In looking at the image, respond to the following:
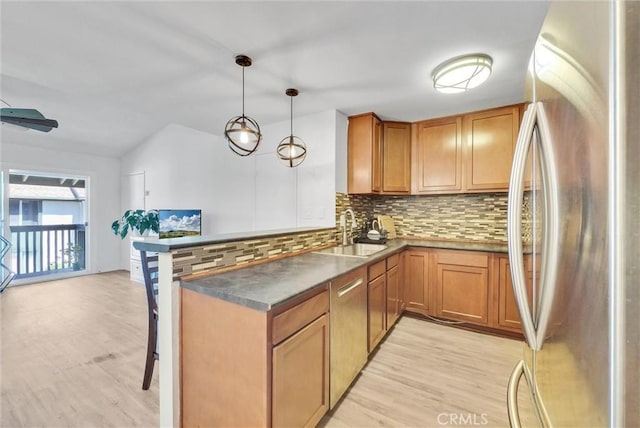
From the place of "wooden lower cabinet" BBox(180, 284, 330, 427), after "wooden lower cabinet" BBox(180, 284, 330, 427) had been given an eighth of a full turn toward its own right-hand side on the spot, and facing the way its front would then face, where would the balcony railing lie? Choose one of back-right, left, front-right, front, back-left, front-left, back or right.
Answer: back-right

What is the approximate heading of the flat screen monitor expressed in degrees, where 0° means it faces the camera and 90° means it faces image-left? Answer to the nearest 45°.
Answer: approximately 0°

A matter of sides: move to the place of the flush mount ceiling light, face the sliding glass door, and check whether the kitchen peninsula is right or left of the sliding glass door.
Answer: left

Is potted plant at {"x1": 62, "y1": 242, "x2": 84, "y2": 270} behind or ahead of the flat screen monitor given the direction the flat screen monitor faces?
behind

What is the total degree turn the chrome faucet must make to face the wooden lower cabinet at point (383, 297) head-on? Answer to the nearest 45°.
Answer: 0° — it already faces it

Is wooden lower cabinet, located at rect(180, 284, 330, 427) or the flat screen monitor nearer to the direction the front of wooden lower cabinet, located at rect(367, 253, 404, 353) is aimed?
the wooden lower cabinet

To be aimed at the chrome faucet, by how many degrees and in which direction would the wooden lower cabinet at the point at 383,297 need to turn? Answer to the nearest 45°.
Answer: approximately 180°

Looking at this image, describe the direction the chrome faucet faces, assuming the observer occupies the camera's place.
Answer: facing the viewer and to the right of the viewer

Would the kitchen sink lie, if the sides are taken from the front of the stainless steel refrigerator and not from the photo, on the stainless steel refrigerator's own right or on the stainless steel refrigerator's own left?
on the stainless steel refrigerator's own right

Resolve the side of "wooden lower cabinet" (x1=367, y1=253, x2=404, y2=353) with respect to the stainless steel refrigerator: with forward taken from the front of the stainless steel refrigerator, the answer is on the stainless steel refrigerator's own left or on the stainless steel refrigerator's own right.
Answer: on the stainless steel refrigerator's own right

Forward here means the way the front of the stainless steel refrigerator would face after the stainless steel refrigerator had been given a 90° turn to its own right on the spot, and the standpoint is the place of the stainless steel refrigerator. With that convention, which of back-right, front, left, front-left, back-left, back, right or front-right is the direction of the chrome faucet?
front

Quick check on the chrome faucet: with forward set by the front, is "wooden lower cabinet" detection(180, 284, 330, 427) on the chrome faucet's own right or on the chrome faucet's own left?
on the chrome faucet's own right
